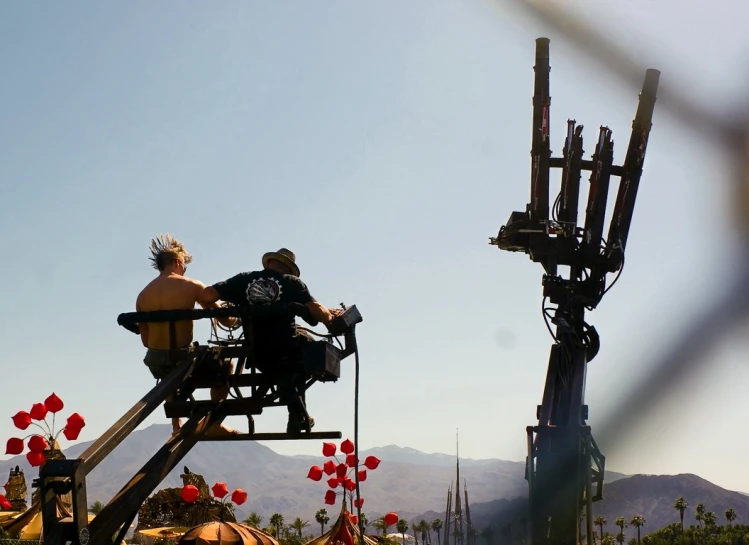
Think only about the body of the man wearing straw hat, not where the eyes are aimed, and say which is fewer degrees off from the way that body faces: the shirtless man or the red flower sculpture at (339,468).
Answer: the red flower sculpture

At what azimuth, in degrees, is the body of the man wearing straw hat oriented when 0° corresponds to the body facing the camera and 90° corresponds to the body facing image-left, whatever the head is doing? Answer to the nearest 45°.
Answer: approximately 225°

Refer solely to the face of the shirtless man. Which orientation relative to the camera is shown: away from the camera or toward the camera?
away from the camera

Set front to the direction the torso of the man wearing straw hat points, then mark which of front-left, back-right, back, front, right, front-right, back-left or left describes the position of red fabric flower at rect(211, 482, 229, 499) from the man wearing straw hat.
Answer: front-left

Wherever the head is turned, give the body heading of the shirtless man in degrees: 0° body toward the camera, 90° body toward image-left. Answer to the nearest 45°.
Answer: approximately 225°

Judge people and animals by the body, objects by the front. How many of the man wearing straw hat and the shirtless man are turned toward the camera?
0

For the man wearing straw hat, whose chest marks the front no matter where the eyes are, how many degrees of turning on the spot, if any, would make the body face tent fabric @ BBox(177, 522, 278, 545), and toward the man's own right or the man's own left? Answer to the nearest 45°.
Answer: approximately 45° to the man's own left
